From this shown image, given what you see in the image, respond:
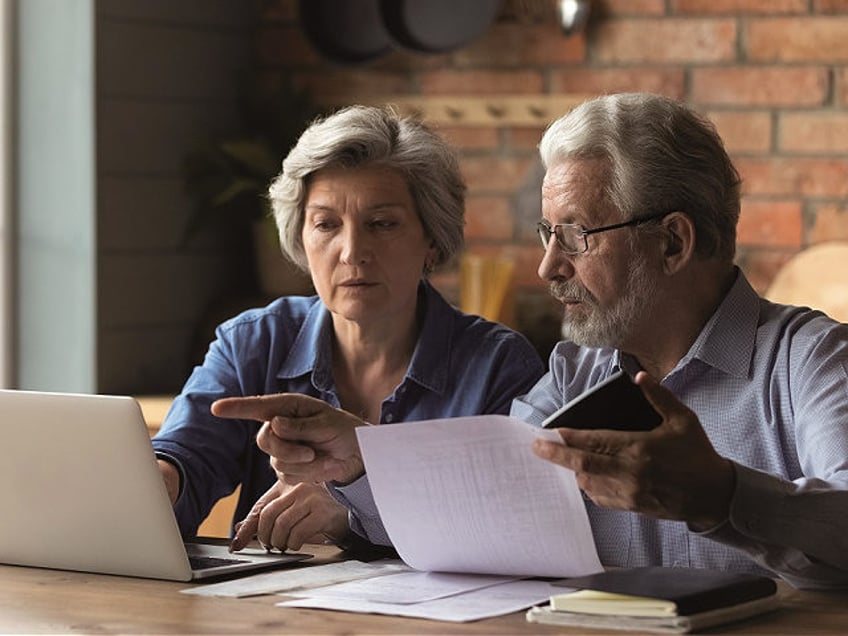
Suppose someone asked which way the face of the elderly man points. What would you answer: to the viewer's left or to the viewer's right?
to the viewer's left

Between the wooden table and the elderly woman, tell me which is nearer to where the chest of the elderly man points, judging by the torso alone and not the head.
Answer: the wooden table

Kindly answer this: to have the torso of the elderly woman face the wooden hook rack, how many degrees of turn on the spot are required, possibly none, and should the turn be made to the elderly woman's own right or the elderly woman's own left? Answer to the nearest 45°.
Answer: approximately 180°

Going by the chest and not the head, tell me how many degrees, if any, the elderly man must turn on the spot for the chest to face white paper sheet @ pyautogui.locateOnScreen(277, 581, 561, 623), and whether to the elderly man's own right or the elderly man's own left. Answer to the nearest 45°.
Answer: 0° — they already face it

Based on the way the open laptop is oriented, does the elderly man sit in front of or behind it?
in front

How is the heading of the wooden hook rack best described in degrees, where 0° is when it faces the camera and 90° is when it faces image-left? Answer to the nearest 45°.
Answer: approximately 0°

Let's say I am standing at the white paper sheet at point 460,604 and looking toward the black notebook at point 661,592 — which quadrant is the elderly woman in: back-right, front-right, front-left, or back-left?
back-left

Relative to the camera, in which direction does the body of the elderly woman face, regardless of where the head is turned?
toward the camera

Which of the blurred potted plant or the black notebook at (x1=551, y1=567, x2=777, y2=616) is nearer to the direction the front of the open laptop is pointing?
the blurred potted plant

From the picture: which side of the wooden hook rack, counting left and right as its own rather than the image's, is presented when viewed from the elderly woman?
front

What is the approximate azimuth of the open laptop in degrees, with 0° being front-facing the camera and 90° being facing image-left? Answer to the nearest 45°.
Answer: approximately 225°

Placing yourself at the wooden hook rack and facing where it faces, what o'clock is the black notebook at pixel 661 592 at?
The black notebook is roughly at 12 o'clock from the wooden hook rack.

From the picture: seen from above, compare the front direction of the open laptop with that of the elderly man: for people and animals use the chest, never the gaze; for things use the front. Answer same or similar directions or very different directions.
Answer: very different directions

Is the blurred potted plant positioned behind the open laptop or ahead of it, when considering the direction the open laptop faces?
ahead

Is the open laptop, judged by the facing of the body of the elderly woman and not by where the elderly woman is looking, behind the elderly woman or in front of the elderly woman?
in front
